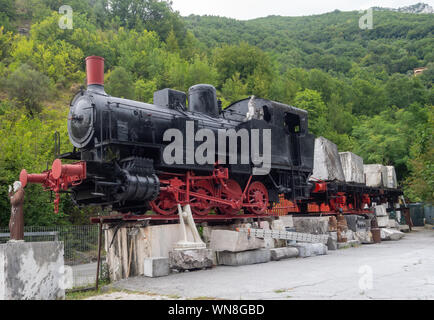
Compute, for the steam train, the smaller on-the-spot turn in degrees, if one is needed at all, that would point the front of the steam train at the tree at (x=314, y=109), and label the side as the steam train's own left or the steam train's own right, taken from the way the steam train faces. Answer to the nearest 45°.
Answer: approximately 135° to the steam train's own right

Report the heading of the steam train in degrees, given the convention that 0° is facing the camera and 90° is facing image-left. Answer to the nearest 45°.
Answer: approximately 45°

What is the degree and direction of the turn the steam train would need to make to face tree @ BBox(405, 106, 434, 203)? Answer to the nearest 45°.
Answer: approximately 180°

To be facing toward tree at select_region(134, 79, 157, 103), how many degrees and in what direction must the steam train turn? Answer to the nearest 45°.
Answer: approximately 135° to its right

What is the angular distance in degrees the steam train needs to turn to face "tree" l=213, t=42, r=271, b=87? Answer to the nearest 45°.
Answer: approximately 135° to its right

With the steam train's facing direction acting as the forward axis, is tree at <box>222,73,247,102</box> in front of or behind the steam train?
behind
